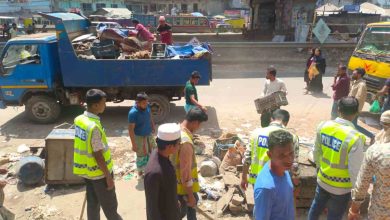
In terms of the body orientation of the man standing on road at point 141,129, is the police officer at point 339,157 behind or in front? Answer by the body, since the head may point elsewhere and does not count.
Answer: in front

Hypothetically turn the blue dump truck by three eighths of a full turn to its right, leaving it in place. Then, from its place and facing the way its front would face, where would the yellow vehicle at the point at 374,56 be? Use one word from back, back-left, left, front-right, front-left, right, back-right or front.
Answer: front-right

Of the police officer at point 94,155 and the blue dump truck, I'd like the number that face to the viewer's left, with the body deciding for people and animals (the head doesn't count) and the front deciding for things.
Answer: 1

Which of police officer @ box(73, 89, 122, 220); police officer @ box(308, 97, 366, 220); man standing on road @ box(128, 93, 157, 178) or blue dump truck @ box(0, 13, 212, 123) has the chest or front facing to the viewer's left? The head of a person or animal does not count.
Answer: the blue dump truck

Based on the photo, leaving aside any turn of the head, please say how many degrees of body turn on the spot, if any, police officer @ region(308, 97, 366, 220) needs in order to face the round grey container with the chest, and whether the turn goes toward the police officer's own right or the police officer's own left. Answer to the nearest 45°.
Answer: approximately 90° to the police officer's own left

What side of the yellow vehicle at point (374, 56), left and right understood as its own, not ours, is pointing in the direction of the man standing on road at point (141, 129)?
front

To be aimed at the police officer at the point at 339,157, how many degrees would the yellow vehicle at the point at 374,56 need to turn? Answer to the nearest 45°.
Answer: approximately 45° to its left

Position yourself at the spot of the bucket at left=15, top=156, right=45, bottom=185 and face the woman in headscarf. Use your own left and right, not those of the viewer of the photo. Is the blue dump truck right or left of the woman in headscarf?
left

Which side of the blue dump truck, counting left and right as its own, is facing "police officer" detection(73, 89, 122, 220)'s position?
left

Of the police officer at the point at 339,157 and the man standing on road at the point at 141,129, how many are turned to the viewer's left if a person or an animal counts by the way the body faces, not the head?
0

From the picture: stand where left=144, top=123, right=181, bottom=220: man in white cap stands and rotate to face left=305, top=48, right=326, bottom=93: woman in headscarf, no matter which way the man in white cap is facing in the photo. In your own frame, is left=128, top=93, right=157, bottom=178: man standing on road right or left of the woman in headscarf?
left

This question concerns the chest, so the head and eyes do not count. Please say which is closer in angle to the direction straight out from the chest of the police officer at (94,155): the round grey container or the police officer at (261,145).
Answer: the round grey container

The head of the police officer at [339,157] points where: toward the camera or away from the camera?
away from the camera

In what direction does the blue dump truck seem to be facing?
to the viewer's left

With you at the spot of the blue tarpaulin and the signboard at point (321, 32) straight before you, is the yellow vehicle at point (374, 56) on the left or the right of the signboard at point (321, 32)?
right
